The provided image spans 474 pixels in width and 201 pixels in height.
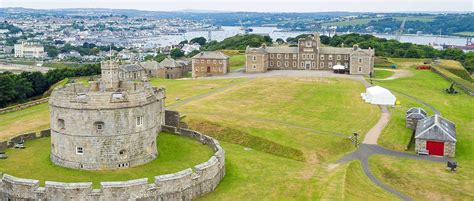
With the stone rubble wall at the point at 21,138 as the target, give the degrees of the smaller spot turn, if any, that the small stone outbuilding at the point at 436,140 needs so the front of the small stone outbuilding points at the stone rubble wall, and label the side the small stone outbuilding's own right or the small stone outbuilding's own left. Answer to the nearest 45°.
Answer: approximately 45° to the small stone outbuilding's own right

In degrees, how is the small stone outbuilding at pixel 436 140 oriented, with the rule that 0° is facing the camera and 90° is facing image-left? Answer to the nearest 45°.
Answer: approximately 0°

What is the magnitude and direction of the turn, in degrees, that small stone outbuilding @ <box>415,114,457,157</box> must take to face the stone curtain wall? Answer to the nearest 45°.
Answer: approximately 45° to its right

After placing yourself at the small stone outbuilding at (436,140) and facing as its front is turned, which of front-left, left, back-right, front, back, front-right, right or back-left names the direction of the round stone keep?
front-right
